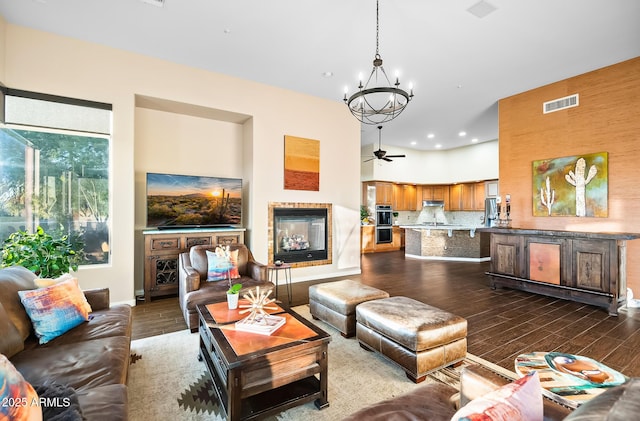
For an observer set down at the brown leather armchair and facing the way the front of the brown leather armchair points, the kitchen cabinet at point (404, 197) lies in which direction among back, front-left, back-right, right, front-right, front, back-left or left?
left

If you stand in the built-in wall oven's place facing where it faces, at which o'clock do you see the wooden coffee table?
The wooden coffee table is roughly at 12 o'clock from the built-in wall oven.

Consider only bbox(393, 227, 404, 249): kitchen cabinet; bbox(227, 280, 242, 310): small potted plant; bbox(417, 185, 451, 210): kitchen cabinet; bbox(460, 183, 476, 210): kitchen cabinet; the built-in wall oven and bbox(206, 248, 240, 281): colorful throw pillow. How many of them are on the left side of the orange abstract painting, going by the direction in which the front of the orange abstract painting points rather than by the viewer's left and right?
4

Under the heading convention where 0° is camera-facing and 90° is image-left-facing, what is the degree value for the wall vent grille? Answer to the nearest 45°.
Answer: approximately 45°

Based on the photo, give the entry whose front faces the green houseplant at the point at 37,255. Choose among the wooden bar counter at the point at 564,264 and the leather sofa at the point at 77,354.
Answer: the wooden bar counter

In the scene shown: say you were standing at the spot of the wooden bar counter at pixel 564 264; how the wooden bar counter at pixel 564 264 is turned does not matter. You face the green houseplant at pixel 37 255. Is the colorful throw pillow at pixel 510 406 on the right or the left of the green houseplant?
left

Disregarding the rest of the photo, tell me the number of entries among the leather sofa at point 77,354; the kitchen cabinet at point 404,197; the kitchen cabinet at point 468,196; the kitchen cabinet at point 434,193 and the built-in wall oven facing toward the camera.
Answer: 4

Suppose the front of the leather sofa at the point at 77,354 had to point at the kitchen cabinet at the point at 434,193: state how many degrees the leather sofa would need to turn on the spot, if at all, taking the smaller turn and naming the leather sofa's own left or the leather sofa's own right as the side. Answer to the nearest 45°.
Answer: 0° — it already faces it

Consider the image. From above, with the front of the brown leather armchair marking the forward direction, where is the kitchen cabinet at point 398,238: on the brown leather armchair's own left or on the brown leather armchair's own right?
on the brown leather armchair's own left

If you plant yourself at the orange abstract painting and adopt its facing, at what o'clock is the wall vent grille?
The wall vent grille is roughly at 11 o'clock from the orange abstract painting.

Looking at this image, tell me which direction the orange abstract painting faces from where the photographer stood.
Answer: facing the viewer and to the right of the viewer

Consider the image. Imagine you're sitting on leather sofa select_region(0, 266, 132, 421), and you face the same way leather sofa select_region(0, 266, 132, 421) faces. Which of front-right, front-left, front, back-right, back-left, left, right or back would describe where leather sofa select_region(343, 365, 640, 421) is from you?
front-right

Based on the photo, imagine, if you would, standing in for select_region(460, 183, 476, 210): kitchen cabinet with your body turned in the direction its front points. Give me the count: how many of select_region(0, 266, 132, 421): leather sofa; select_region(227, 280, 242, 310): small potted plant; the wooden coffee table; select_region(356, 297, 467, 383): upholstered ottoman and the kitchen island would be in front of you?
5

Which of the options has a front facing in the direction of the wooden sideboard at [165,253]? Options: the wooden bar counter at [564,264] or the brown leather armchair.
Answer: the wooden bar counter at [564,264]
